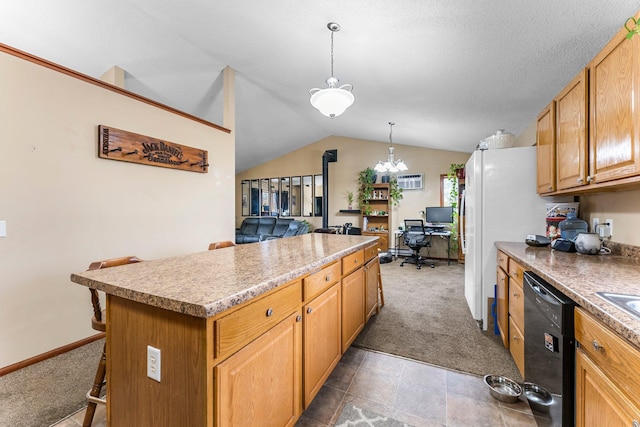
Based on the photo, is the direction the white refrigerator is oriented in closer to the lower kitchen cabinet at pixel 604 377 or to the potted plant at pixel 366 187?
the potted plant

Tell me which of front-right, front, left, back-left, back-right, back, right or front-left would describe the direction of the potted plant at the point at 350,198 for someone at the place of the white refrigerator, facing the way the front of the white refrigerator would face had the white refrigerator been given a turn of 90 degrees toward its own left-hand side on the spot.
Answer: back-right

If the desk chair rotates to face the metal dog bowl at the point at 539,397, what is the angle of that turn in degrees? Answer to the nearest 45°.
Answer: approximately 135° to its right

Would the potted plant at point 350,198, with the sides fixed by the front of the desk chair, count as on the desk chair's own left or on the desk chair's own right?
on the desk chair's own left

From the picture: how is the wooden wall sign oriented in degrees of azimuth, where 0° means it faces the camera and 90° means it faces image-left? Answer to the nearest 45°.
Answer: approximately 315°

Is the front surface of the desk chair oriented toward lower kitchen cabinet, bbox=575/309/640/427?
no

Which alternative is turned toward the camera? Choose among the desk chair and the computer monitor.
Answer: the computer monitor

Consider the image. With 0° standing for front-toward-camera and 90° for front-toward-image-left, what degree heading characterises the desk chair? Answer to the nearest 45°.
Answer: approximately 225°

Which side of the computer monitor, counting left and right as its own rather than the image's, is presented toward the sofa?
right

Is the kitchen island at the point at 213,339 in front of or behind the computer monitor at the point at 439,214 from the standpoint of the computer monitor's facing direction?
in front

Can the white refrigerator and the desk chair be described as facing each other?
no

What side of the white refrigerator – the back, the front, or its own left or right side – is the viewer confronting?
left

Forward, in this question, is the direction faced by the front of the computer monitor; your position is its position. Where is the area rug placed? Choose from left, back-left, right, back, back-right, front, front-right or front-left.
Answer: front

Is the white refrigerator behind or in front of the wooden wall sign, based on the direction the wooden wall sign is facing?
in front

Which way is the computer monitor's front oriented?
toward the camera

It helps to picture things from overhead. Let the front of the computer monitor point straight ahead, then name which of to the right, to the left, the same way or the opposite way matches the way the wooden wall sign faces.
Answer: to the left

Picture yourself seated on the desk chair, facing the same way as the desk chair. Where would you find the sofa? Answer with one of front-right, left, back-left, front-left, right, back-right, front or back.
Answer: back-left

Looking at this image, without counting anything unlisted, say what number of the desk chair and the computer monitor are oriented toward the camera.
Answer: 1

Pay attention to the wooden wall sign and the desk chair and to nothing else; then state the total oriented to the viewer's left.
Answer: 0
